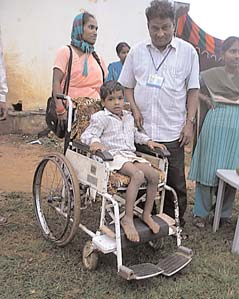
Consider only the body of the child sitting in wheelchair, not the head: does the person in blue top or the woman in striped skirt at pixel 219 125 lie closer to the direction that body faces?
the woman in striped skirt

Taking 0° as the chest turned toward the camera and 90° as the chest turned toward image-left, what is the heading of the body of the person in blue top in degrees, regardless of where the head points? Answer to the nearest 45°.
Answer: approximately 315°

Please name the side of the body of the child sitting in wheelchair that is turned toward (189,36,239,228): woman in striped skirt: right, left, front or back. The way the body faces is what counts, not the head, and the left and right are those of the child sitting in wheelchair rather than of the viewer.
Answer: left

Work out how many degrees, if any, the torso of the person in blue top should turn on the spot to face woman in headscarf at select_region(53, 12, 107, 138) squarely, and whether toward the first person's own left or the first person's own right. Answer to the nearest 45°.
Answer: approximately 45° to the first person's own right

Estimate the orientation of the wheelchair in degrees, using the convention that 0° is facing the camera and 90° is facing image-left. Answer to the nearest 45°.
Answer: approximately 315°

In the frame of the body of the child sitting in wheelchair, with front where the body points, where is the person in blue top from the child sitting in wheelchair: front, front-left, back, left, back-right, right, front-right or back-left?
back-left

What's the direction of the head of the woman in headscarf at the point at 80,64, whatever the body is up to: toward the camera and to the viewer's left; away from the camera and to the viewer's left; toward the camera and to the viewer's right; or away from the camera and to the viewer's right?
toward the camera and to the viewer's right

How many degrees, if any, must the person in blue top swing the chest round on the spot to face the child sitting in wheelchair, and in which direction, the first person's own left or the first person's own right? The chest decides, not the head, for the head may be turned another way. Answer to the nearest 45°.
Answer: approximately 45° to the first person's own right
